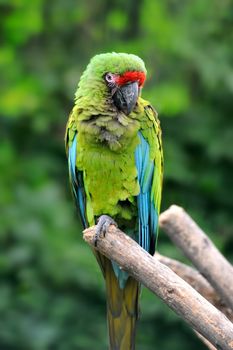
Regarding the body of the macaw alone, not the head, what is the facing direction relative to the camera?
toward the camera
